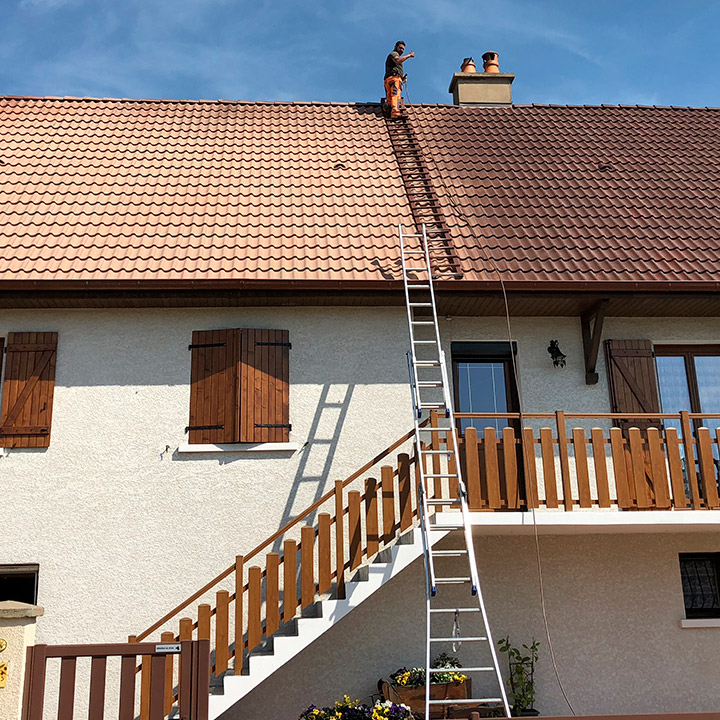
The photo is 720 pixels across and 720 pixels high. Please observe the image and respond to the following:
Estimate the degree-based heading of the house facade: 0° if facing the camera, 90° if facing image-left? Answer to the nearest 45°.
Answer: approximately 0°
